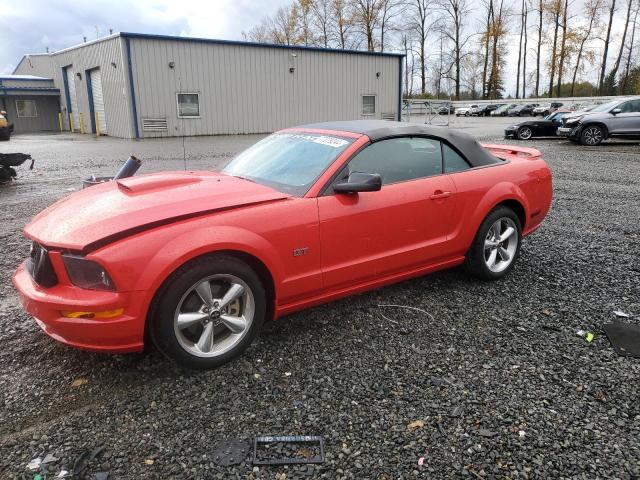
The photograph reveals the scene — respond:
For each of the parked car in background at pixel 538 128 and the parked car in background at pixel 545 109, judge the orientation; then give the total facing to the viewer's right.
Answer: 0

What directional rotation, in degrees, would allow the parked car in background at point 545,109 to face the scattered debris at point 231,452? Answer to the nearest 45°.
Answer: approximately 45° to its left

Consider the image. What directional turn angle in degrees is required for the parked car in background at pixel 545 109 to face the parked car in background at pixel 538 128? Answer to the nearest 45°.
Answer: approximately 45° to its left

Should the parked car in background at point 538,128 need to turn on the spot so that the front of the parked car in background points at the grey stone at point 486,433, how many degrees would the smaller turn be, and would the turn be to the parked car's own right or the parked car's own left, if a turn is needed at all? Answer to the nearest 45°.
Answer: approximately 45° to the parked car's own left

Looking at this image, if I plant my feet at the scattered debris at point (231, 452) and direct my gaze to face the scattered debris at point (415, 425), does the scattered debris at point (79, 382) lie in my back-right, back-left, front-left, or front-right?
back-left

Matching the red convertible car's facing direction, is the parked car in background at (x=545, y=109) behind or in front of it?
behind

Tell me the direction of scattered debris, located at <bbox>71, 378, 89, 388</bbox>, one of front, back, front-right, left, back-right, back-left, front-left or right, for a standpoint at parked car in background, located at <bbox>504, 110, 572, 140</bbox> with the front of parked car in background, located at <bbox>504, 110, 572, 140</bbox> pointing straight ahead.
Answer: front-left

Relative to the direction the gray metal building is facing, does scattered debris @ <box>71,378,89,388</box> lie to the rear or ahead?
ahead

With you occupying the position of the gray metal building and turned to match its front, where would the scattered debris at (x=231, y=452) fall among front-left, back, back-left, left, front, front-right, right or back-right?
front-left

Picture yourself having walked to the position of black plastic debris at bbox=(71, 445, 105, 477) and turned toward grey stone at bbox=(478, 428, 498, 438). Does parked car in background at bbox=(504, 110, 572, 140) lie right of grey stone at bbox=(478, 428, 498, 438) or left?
left
